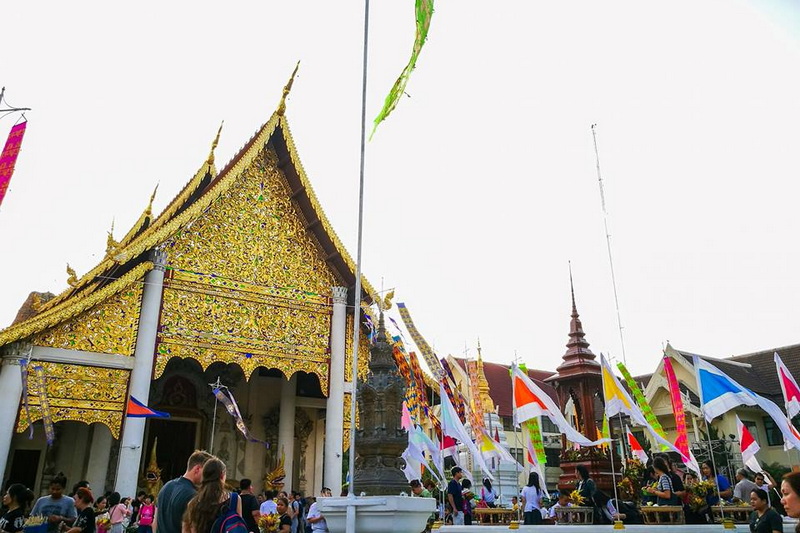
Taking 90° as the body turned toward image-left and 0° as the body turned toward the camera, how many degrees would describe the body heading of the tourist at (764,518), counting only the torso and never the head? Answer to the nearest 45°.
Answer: approximately 45°

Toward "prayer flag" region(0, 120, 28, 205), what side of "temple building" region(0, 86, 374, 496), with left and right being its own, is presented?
right

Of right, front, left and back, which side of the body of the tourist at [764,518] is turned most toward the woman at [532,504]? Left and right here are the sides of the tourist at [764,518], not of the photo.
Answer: right
